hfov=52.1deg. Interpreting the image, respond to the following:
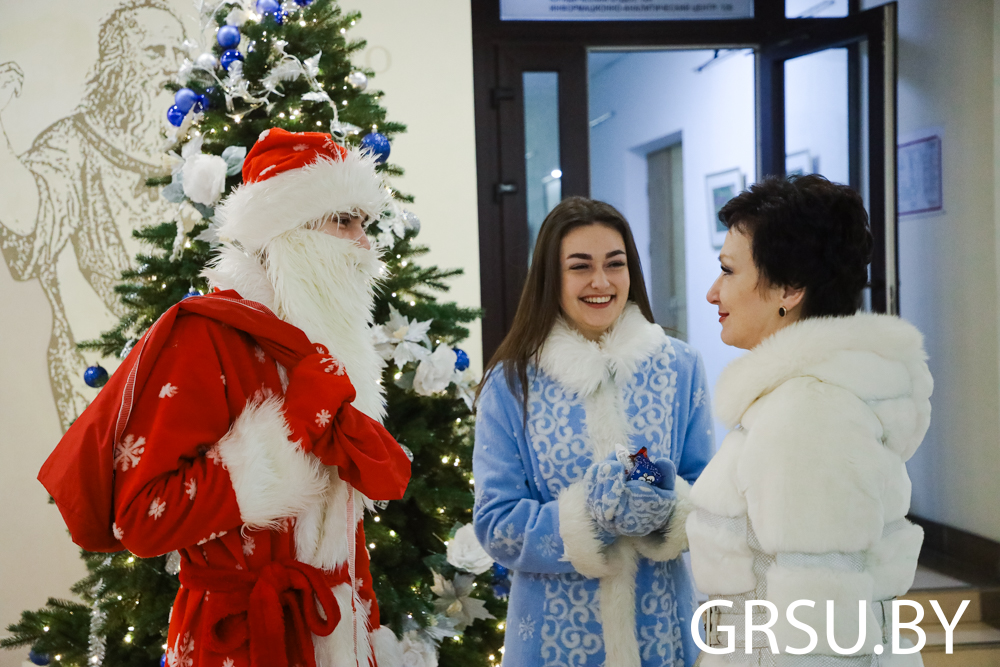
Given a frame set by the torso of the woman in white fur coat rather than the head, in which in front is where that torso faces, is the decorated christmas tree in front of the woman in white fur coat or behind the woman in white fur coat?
in front

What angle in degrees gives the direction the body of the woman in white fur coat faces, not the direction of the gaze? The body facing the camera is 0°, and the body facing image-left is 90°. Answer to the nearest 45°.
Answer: approximately 90°

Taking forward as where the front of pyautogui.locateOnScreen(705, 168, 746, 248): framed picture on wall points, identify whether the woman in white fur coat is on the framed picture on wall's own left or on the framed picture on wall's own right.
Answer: on the framed picture on wall's own left

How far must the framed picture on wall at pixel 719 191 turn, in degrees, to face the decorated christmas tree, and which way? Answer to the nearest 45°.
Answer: approximately 45° to its left

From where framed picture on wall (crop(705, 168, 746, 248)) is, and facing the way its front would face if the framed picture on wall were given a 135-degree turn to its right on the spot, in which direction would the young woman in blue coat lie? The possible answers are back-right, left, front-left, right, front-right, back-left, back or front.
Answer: back

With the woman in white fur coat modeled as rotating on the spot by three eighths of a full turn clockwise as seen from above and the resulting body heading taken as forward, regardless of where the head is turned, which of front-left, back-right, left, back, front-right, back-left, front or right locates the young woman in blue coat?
left

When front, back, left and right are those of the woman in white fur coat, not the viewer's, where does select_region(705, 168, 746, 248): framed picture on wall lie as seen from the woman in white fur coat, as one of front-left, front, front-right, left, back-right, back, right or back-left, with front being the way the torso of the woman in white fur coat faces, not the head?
right

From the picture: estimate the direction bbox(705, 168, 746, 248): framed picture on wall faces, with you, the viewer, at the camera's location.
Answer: facing the viewer and to the left of the viewer

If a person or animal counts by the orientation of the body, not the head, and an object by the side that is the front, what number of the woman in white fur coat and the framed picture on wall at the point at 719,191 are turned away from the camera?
0

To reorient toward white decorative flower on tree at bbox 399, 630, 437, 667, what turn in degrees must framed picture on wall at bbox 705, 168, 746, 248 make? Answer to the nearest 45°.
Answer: approximately 45° to its left

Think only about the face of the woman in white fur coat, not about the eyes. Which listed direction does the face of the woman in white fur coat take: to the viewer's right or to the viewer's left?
to the viewer's left
